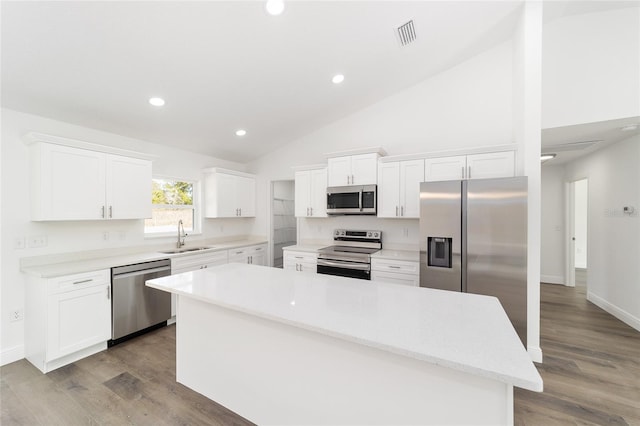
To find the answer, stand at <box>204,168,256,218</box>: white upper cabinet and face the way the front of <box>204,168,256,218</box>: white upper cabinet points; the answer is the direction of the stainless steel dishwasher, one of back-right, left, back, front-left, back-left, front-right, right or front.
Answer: right

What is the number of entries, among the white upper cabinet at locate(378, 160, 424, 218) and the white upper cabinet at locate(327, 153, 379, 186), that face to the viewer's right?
0

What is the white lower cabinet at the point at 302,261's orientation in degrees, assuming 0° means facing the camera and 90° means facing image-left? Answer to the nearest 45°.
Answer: approximately 45°

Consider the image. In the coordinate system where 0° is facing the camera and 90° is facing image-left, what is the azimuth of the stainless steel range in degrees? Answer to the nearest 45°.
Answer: approximately 45°

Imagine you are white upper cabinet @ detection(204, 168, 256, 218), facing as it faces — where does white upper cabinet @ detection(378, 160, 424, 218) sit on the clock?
white upper cabinet @ detection(378, 160, 424, 218) is roughly at 12 o'clock from white upper cabinet @ detection(204, 168, 256, 218).

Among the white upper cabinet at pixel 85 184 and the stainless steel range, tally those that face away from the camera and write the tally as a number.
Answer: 0

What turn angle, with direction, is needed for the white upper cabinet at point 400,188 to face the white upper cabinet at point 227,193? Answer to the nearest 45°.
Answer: approximately 90° to its right

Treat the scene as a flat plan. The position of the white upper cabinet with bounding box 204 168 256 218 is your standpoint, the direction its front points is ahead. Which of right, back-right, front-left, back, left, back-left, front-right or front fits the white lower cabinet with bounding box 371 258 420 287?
front

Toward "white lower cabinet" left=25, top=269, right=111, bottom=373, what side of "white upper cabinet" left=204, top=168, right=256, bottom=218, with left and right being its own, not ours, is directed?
right

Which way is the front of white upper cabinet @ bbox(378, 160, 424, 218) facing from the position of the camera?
facing the viewer

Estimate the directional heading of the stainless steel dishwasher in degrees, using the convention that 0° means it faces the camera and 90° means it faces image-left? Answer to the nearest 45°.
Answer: approximately 315°

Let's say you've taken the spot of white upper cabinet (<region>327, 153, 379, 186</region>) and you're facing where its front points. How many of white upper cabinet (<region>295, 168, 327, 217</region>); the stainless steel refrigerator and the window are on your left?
1

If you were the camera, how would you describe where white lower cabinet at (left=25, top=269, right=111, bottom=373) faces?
facing the viewer and to the right of the viewer

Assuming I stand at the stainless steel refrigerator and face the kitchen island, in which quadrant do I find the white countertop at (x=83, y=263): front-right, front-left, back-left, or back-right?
front-right

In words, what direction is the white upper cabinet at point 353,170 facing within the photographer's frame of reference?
facing the viewer and to the left of the viewer

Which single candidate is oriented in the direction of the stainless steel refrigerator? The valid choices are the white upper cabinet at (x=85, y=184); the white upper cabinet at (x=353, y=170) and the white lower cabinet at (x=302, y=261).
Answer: the white upper cabinet at (x=85, y=184)

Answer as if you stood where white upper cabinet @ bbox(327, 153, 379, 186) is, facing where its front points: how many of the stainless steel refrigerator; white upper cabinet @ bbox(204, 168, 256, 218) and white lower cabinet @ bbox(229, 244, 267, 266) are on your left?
1
